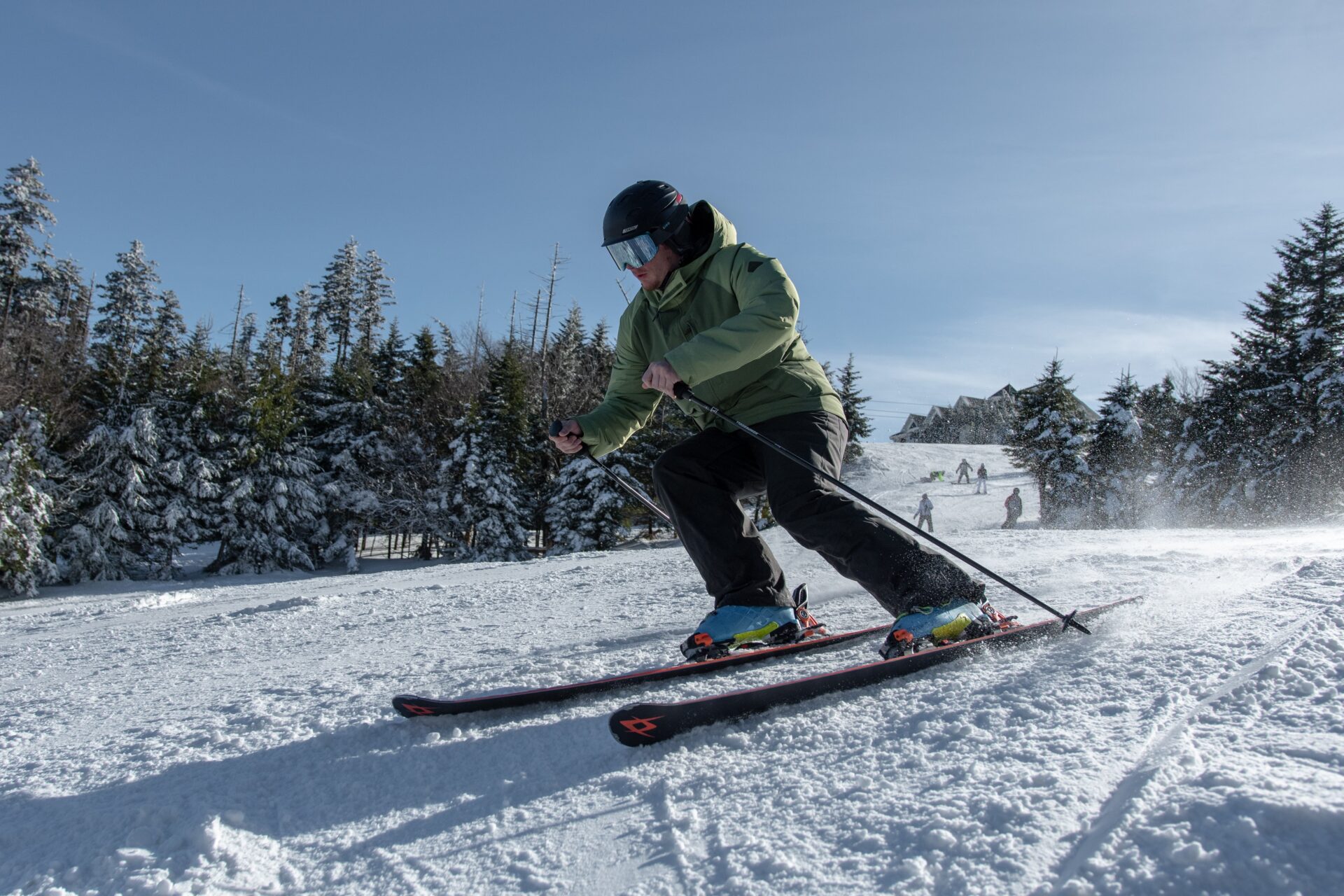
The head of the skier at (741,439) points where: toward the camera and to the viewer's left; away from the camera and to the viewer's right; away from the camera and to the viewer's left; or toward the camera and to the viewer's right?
toward the camera and to the viewer's left

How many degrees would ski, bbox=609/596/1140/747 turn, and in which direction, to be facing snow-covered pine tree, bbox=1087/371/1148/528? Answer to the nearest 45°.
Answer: approximately 135° to its right

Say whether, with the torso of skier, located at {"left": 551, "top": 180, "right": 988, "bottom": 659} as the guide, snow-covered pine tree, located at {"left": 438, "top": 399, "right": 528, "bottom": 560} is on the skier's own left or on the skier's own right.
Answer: on the skier's own right

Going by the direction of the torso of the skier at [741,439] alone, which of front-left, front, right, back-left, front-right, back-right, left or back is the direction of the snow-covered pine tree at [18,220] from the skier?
right

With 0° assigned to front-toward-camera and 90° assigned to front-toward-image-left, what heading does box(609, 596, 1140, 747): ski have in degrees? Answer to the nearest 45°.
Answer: approximately 45°

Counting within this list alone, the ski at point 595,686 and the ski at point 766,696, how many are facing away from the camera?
0

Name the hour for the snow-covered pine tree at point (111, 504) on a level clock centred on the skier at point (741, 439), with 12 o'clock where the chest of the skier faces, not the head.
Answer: The snow-covered pine tree is roughly at 3 o'clock from the skier.

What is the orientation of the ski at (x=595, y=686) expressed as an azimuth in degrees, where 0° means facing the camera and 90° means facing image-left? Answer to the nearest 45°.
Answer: approximately 45°

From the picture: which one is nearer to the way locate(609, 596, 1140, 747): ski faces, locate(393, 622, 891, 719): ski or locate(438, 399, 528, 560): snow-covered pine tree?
the ski

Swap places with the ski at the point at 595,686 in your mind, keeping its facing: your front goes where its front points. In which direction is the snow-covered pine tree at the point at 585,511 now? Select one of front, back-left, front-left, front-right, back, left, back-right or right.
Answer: back-right

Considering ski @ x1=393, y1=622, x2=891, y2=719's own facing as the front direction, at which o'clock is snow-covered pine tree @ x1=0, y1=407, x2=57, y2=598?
The snow-covered pine tree is roughly at 3 o'clock from the ski.
